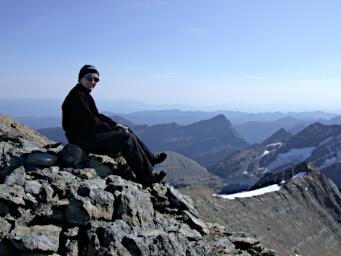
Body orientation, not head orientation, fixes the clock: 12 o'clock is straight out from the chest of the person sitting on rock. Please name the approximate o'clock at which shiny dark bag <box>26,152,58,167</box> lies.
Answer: The shiny dark bag is roughly at 6 o'clock from the person sitting on rock.

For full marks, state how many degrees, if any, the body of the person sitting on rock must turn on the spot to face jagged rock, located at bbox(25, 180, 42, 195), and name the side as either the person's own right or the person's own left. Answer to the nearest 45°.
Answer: approximately 135° to the person's own right

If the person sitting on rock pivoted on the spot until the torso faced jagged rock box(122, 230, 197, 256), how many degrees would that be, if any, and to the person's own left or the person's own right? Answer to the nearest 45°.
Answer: approximately 45° to the person's own right

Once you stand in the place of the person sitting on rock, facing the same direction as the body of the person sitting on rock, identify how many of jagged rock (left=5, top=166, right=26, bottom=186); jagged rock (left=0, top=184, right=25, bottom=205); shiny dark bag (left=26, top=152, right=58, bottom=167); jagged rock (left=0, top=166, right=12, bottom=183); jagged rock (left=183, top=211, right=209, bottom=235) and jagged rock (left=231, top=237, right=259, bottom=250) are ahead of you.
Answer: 2

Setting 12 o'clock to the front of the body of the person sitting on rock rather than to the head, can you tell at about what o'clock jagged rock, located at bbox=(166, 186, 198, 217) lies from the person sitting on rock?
The jagged rock is roughly at 12 o'clock from the person sitting on rock.

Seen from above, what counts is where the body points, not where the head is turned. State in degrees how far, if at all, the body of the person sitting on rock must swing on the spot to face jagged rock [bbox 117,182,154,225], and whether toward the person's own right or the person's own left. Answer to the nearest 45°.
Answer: approximately 45° to the person's own right

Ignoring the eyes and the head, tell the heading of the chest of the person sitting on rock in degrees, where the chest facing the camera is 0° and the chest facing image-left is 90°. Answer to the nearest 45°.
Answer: approximately 270°

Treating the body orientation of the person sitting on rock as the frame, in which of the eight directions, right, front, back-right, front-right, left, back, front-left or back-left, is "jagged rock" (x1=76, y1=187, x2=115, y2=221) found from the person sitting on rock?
right

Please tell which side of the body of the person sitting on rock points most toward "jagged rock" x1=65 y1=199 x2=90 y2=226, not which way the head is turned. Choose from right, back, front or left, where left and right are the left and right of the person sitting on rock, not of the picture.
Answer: right

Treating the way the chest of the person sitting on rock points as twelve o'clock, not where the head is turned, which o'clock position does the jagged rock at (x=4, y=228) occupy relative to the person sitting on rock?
The jagged rock is roughly at 4 o'clock from the person sitting on rock.

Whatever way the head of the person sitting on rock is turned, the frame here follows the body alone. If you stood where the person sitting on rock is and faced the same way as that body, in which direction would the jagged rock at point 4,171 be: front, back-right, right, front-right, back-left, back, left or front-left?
back

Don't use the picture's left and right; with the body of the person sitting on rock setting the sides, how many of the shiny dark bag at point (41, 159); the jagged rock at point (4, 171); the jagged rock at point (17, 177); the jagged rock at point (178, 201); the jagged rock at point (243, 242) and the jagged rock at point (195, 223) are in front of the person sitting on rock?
3

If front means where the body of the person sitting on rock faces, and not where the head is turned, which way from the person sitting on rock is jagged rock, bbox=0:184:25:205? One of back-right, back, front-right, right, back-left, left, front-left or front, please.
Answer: back-right

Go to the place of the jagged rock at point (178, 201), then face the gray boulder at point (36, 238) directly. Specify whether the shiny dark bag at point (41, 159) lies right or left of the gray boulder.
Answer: right
